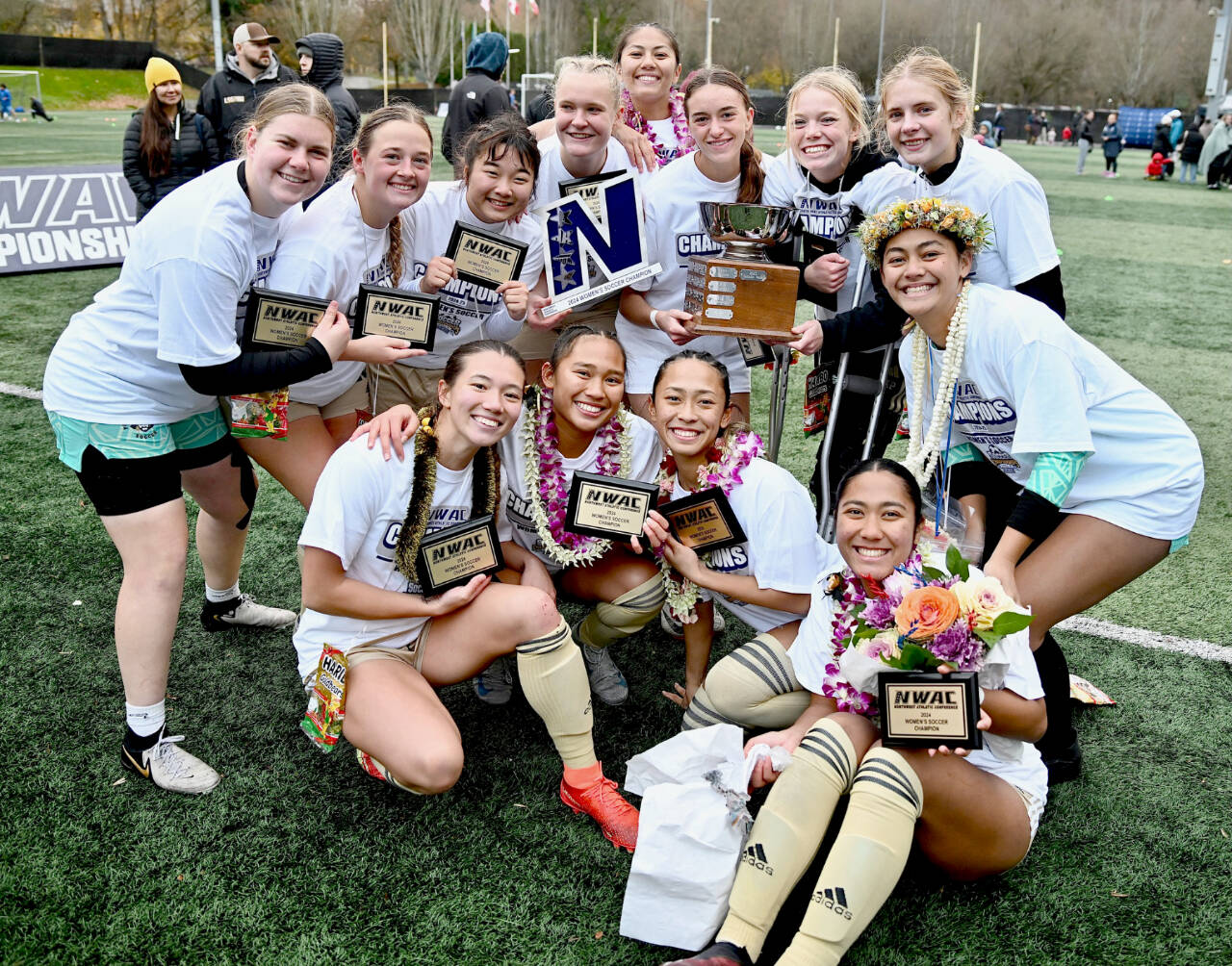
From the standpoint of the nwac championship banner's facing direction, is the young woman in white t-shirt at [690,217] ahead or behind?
ahead

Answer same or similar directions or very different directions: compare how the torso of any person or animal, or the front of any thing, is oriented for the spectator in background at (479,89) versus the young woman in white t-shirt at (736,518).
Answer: very different directions

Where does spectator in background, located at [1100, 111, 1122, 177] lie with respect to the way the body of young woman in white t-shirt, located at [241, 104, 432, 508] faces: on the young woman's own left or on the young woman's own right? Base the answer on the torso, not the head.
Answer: on the young woman's own left

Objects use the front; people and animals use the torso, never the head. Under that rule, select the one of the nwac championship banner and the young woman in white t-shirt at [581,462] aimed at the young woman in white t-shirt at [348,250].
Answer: the nwac championship banner

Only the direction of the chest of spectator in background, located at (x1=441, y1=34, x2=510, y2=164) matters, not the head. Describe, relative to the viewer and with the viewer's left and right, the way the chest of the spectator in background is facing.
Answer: facing away from the viewer and to the right of the viewer

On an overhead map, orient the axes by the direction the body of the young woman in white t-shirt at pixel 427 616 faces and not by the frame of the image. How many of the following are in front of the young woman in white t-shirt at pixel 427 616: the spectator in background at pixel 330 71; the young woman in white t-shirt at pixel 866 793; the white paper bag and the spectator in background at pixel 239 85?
2

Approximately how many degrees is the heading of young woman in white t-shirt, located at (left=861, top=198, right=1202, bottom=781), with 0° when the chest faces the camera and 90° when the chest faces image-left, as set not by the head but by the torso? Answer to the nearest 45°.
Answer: approximately 45°

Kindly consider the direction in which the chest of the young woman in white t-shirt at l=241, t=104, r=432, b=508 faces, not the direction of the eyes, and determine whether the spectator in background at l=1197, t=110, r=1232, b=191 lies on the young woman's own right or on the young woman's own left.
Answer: on the young woman's own left
